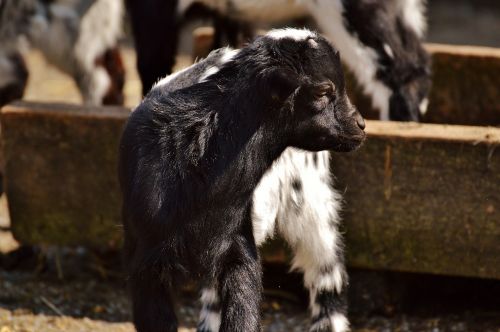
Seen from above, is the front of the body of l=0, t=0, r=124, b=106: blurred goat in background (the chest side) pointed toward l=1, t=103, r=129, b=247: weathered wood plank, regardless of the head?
no

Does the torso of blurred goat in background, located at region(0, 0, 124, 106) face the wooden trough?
no
